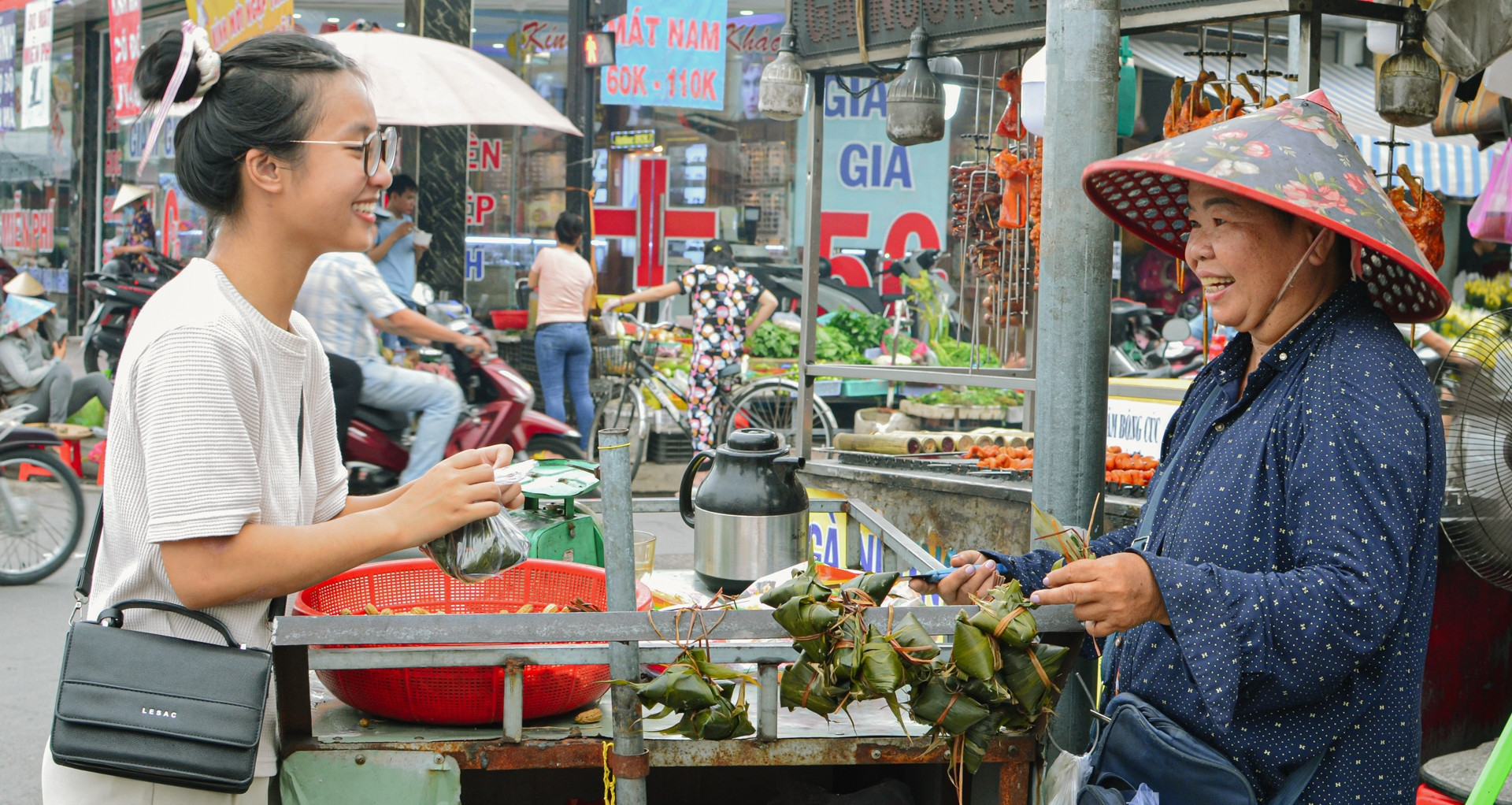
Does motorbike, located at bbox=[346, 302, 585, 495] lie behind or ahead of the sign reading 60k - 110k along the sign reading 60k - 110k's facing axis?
ahead

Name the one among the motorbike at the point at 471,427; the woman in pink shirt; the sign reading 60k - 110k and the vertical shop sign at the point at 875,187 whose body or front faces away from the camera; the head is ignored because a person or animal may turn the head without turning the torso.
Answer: the woman in pink shirt

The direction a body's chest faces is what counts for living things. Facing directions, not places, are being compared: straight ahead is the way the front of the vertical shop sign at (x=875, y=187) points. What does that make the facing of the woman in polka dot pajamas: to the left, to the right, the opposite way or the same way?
the opposite way

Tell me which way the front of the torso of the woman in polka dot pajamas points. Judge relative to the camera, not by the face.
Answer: away from the camera

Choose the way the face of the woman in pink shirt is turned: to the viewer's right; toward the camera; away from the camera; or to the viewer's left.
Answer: away from the camera

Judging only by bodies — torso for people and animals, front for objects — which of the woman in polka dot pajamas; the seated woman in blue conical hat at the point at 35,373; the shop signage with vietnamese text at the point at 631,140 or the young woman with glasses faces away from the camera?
the woman in polka dot pajamas

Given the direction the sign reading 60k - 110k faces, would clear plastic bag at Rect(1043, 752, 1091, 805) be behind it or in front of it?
in front

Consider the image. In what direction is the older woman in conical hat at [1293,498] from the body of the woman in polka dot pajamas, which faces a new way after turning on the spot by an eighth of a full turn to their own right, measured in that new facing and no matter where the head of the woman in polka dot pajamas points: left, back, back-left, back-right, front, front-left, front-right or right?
back-right

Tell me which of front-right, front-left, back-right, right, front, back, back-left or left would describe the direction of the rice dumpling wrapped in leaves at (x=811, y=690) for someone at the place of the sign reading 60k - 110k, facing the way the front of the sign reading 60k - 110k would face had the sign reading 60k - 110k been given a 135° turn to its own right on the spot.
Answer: back-left

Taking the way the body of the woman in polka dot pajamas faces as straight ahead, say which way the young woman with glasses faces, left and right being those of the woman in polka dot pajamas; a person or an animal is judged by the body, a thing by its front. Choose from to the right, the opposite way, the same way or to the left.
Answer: to the right

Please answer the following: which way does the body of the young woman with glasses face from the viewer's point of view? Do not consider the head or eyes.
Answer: to the viewer's right

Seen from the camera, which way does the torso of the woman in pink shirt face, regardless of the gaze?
away from the camera
